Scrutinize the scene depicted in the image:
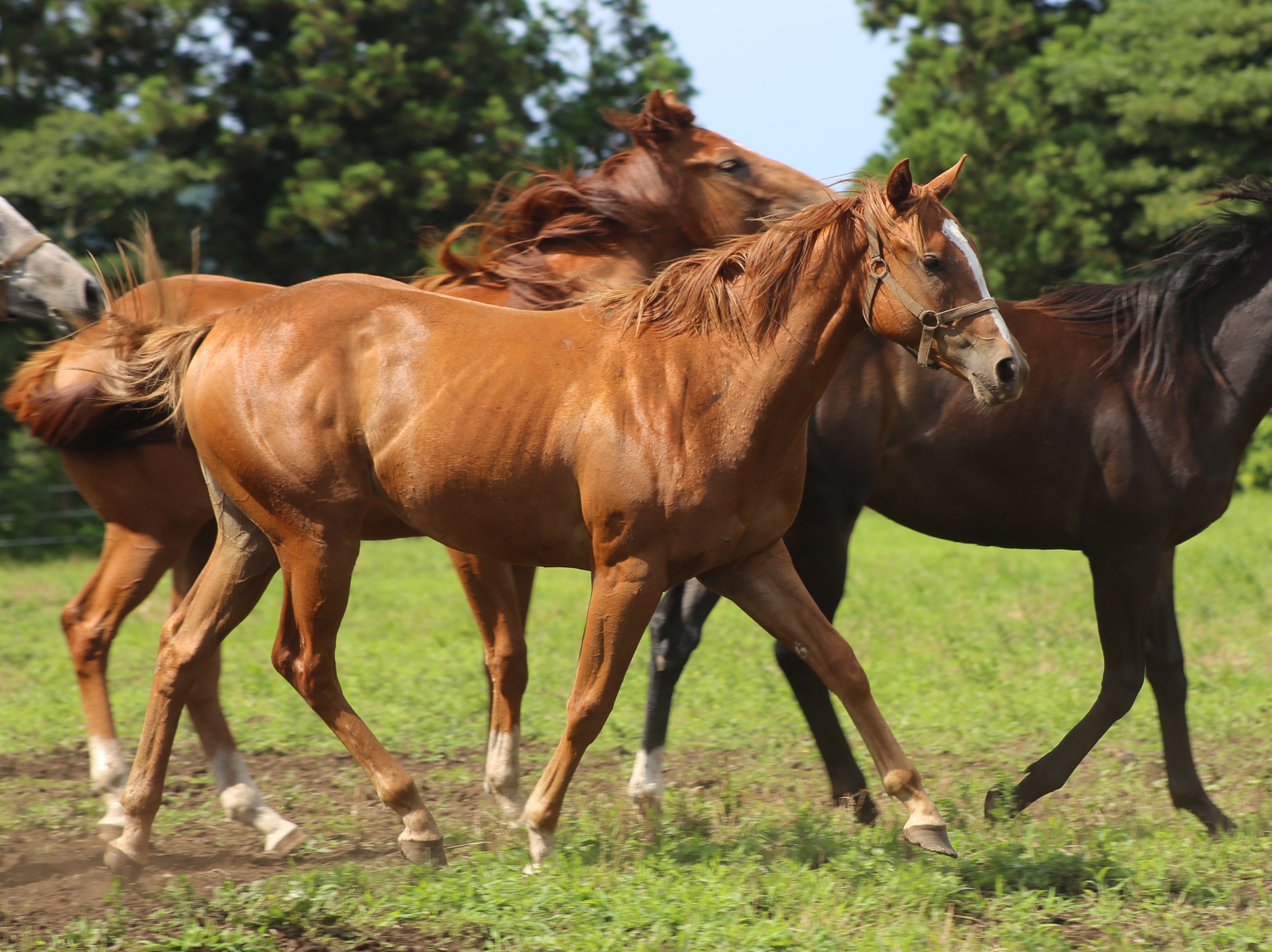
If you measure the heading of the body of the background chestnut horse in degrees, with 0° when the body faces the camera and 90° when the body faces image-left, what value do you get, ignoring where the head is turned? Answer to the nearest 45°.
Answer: approximately 270°

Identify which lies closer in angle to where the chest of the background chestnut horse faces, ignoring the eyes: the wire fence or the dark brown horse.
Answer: the dark brown horse

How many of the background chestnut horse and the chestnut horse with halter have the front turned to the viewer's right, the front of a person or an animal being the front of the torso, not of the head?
2

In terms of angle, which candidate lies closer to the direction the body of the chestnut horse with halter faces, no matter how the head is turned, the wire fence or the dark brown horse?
the dark brown horse

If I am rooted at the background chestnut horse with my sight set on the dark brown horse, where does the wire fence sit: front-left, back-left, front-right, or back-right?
back-left

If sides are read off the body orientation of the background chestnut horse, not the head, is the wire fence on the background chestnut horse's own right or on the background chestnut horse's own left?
on the background chestnut horse's own left

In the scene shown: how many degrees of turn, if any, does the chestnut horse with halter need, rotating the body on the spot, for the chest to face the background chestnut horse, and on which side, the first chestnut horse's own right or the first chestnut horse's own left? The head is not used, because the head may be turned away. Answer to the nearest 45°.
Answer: approximately 135° to the first chestnut horse's own left

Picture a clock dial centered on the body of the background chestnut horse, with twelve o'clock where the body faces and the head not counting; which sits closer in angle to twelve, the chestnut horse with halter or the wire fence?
the chestnut horse with halter

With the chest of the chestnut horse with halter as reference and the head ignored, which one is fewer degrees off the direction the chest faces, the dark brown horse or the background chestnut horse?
the dark brown horse

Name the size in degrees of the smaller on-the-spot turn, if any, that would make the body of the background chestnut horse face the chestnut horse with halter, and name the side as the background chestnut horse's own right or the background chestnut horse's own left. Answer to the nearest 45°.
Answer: approximately 45° to the background chestnut horse's own right

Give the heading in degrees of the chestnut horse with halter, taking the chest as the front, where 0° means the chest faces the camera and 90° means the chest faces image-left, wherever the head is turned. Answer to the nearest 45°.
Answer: approximately 270°
